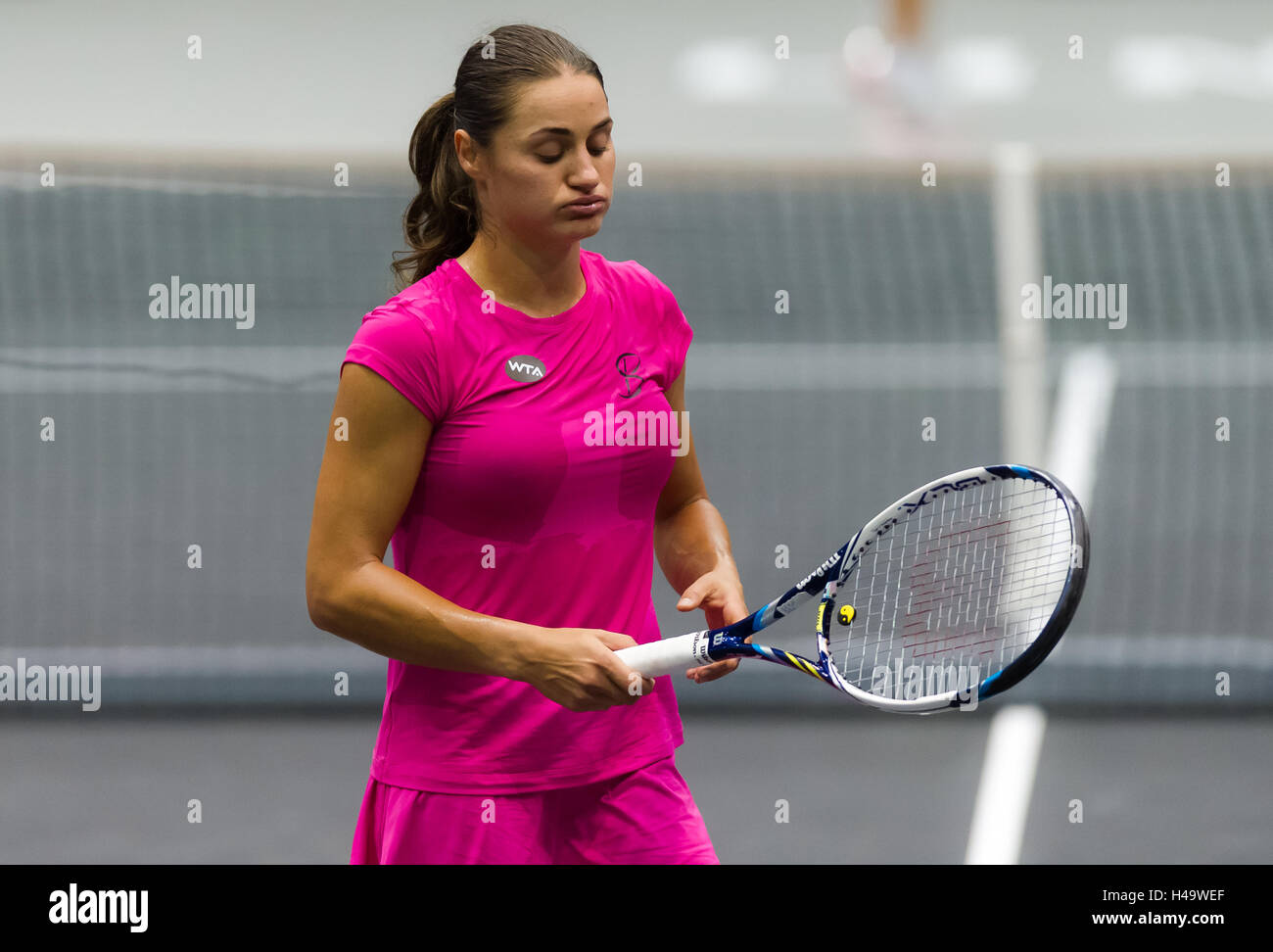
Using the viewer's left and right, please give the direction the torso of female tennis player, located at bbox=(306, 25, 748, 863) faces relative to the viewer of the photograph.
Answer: facing the viewer and to the right of the viewer

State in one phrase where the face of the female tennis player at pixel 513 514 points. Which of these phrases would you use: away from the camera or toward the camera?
toward the camera
